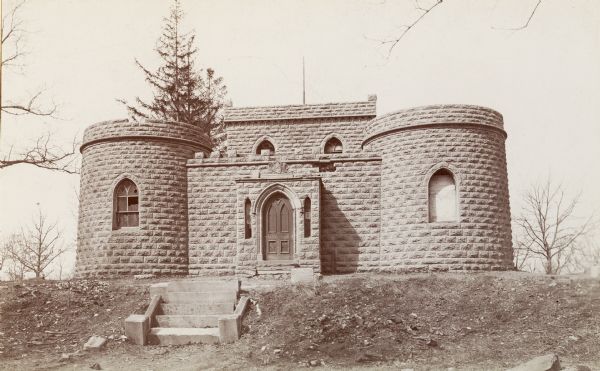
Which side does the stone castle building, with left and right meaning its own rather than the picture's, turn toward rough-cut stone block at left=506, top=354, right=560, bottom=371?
front

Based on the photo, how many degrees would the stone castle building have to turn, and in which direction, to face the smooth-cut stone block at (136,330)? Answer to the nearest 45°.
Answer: approximately 45° to its right

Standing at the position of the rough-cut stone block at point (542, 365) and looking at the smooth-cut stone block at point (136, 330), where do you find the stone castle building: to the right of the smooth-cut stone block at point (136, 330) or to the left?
right

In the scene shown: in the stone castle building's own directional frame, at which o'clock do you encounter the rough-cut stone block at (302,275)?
The rough-cut stone block is roughly at 12 o'clock from the stone castle building.

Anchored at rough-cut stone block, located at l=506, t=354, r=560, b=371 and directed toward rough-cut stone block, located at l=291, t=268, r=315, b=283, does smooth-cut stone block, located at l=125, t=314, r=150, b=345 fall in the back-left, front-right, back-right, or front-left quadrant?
front-left

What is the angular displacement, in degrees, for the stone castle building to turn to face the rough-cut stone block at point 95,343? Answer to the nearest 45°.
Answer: approximately 45° to its right

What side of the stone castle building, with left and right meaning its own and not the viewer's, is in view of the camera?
front

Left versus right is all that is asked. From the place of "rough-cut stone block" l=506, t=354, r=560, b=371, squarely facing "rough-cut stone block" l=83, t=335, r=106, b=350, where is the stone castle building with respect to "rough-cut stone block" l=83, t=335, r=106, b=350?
right
